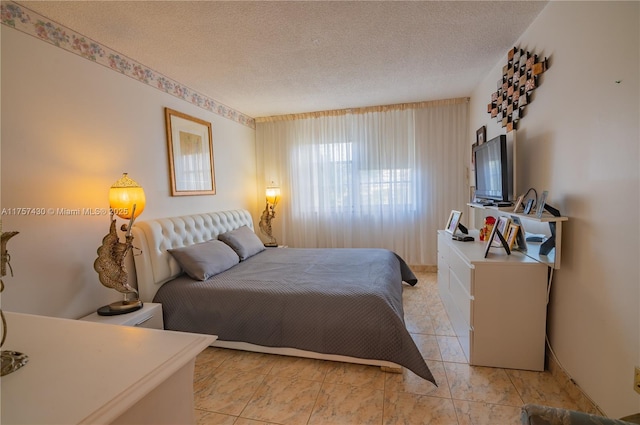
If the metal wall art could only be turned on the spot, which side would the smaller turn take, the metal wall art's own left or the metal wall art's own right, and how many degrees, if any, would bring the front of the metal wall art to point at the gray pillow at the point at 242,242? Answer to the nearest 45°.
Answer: approximately 45° to the metal wall art's own right

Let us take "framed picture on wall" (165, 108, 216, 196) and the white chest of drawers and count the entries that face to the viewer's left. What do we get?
1

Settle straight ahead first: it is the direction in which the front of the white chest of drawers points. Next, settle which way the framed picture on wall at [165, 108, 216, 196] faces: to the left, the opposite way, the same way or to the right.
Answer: the opposite way

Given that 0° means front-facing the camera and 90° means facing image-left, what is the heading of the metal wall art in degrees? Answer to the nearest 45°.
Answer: approximately 45°

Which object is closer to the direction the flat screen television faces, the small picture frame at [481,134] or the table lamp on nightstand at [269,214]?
the table lamp on nightstand

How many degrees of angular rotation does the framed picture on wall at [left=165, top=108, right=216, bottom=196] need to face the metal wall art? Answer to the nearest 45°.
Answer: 0° — it already faces it

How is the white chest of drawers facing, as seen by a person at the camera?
facing to the left of the viewer
